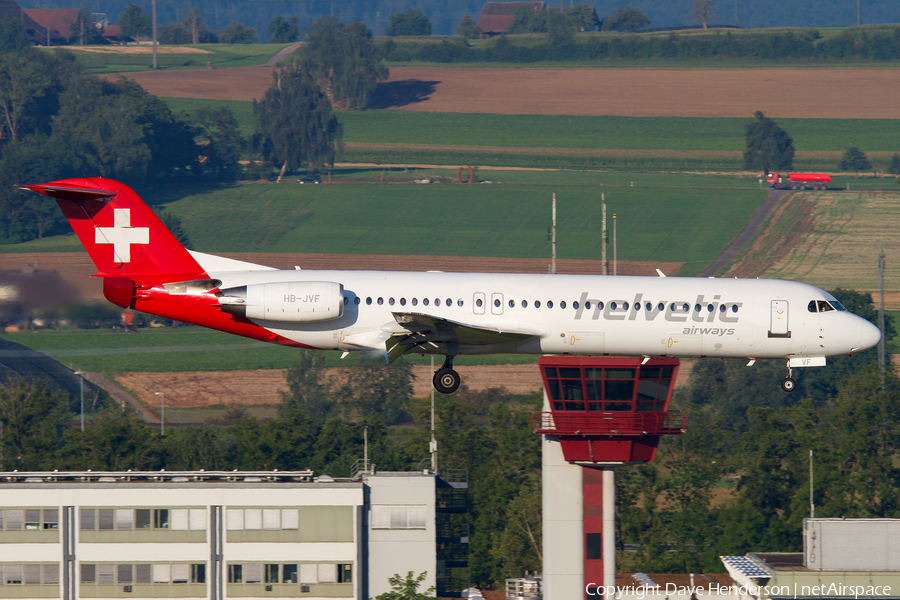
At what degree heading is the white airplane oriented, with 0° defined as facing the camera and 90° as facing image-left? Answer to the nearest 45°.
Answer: approximately 270°
